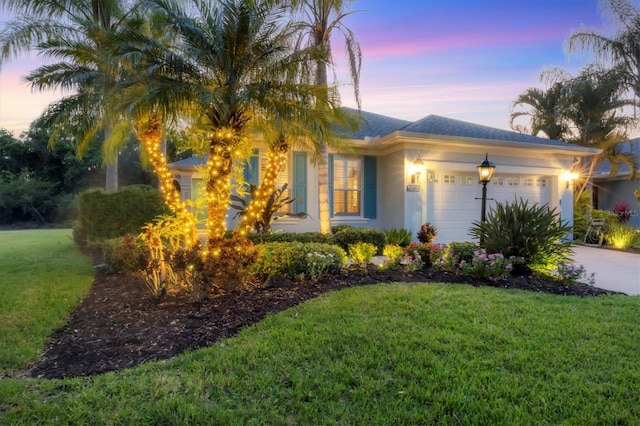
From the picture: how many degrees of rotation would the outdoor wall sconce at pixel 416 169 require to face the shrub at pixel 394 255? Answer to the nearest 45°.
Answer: approximately 45° to its right

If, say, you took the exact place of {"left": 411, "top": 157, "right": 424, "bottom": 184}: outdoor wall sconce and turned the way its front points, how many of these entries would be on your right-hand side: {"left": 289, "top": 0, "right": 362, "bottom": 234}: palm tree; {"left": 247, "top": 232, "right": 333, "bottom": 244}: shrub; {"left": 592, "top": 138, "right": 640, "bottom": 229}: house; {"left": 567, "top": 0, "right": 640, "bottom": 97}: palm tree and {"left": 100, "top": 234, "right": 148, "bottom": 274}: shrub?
3

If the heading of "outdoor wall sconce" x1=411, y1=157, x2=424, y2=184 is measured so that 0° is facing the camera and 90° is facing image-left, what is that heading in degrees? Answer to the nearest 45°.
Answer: approximately 315°

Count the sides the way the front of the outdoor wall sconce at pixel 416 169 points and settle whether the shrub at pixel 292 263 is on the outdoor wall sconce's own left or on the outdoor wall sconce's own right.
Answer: on the outdoor wall sconce's own right

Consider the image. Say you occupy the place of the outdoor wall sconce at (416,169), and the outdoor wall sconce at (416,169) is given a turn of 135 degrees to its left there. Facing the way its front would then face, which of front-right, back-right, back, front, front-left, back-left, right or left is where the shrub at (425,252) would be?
back

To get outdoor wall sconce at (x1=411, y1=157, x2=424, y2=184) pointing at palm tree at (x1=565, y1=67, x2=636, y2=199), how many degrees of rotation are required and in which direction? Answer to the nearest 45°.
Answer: approximately 90° to its left

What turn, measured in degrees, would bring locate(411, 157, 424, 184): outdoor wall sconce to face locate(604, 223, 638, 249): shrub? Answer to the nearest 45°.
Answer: approximately 45° to its left

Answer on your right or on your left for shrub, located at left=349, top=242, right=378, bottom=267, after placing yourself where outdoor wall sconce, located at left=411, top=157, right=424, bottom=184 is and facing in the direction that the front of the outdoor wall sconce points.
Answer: on your right

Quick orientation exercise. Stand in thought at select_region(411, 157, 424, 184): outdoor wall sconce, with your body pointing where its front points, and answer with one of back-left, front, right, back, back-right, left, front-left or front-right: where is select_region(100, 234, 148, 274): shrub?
right

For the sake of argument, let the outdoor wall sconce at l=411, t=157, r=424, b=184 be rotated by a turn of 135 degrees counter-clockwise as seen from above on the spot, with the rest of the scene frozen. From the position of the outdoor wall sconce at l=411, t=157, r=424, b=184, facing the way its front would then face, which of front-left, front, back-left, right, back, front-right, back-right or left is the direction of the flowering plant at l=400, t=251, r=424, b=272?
back

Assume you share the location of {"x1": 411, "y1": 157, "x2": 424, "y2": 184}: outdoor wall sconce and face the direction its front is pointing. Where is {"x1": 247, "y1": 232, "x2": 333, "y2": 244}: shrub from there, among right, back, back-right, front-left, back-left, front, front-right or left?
right

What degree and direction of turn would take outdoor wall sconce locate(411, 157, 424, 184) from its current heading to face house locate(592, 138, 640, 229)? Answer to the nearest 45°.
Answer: approximately 90° to its left

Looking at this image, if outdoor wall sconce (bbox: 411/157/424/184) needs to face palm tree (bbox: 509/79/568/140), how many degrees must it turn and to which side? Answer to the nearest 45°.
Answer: approximately 90° to its left

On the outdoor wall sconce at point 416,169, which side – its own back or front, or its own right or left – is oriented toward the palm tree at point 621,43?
left
